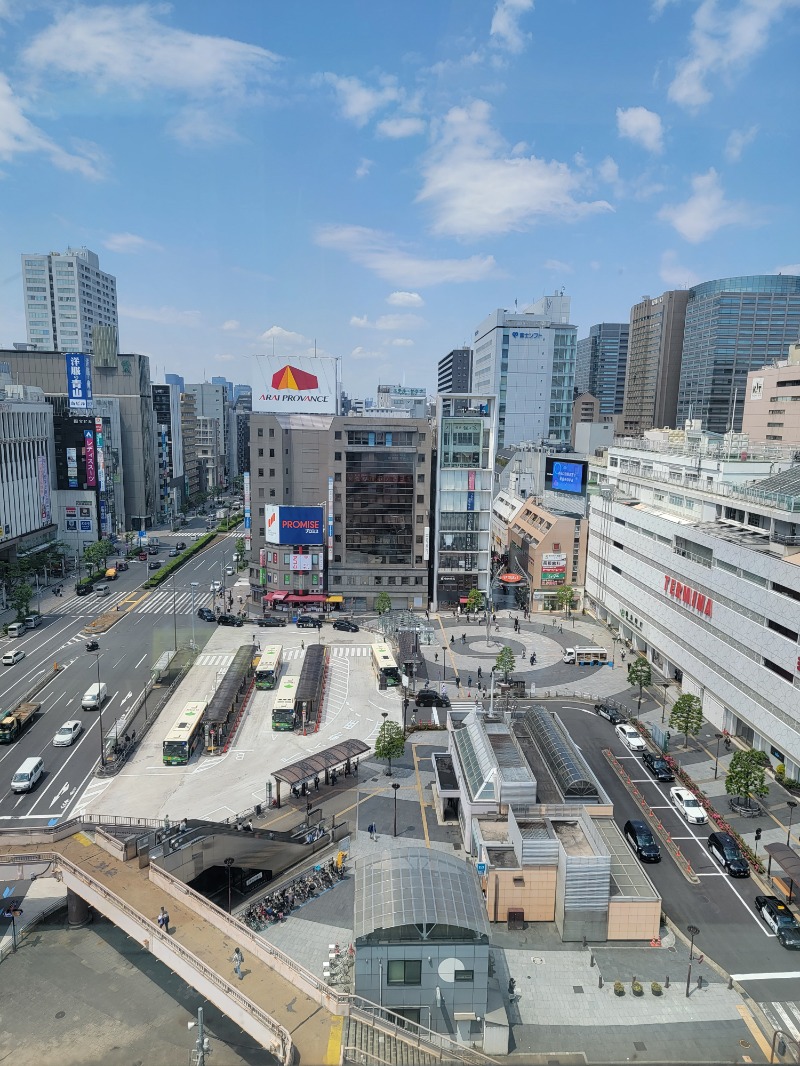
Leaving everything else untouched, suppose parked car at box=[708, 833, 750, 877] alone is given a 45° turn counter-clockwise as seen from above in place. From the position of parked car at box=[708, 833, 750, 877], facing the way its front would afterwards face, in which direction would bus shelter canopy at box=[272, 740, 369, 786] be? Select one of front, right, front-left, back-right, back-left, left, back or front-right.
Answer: back

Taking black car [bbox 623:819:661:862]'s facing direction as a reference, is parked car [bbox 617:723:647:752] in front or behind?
behind

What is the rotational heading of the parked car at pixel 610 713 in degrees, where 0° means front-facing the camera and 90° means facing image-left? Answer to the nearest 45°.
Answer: approximately 315°

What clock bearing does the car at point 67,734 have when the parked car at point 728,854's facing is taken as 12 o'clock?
the car at point 67,734 is roughly at 4 o'clock from the parked car at point 728,854.

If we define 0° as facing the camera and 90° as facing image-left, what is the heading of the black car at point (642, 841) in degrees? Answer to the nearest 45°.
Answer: approximately 315°

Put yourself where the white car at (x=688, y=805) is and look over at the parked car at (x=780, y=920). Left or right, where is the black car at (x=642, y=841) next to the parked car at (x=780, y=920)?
right

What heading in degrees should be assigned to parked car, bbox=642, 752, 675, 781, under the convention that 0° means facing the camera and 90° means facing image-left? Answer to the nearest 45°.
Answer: approximately 315°

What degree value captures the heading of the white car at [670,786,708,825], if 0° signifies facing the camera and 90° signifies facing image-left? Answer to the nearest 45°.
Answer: approximately 315°

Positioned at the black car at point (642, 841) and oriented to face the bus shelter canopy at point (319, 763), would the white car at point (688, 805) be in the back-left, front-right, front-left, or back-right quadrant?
back-right

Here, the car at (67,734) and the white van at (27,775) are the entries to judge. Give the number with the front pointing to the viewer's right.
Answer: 0

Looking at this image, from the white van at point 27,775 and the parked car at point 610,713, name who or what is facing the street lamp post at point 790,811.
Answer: the parked car

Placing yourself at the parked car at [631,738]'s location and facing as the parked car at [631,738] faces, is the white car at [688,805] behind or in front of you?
in front

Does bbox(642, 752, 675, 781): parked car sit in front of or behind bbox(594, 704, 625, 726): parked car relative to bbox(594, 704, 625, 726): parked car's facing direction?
in front
